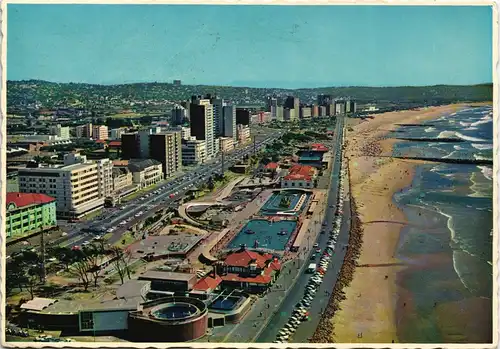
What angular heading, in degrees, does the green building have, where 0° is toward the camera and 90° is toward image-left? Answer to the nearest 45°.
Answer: approximately 315°

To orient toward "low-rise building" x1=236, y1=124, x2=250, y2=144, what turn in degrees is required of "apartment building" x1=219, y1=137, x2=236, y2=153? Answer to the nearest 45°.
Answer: approximately 135° to its left

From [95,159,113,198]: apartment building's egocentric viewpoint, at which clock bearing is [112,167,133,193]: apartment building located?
[112,167,133,193]: apartment building is roughly at 8 o'clock from [95,159,113,198]: apartment building.

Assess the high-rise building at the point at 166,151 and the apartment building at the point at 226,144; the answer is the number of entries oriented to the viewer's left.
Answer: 0

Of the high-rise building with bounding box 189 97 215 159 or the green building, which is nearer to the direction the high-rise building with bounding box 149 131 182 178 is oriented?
the green building

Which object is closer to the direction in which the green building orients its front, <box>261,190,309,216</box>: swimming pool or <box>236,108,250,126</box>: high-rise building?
the swimming pool

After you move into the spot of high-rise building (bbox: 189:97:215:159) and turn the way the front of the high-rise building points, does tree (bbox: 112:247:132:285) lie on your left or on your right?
on your right

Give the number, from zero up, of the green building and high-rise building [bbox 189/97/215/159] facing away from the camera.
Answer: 0

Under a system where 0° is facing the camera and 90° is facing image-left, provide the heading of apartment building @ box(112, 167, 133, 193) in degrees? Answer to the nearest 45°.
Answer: approximately 315°
